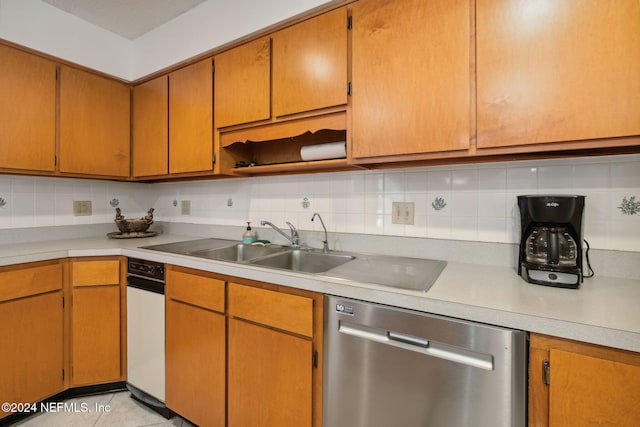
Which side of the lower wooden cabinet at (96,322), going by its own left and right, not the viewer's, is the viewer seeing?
front

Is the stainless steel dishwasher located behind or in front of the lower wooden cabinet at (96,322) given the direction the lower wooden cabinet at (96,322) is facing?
in front

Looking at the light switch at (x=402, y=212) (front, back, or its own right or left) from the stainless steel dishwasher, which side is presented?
front

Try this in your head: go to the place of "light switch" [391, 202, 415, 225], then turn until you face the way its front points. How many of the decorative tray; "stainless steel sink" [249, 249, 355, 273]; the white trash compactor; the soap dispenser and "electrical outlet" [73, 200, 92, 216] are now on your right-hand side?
5

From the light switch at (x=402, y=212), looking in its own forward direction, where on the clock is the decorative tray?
The decorative tray is roughly at 3 o'clock from the light switch.

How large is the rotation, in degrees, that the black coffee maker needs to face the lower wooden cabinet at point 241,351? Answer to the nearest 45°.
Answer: approximately 45° to its right

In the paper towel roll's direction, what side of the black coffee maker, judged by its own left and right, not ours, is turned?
right

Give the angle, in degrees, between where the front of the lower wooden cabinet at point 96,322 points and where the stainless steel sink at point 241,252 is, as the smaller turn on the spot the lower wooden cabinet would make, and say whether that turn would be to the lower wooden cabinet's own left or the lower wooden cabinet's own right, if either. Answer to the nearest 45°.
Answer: approximately 45° to the lower wooden cabinet's own left

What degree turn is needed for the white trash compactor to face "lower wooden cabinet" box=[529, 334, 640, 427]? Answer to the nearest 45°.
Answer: approximately 90° to its left

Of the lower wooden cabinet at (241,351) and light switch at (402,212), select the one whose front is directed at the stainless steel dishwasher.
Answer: the light switch

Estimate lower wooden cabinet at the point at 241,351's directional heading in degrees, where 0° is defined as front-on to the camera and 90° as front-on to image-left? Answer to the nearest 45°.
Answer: approximately 45°

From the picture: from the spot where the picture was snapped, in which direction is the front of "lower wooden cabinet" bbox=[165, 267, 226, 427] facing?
facing the viewer and to the left of the viewer

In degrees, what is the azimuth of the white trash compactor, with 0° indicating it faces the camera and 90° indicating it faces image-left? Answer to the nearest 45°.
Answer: approximately 45°

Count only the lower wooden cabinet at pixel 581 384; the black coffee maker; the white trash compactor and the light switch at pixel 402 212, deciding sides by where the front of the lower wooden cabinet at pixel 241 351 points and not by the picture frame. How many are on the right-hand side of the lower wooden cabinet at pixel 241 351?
1

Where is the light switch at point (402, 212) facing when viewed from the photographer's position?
facing the viewer

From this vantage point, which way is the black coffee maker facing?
toward the camera

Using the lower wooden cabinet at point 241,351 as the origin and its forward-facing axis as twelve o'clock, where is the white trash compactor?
The white trash compactor is roughly at 3 o'clock from the lower wooden cabinet.

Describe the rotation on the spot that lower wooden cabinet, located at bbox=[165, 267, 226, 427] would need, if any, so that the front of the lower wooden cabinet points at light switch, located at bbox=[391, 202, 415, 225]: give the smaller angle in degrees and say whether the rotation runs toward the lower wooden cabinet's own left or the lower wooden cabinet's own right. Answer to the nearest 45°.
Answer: approximately 135° to the lower wooden cabinet's own left
